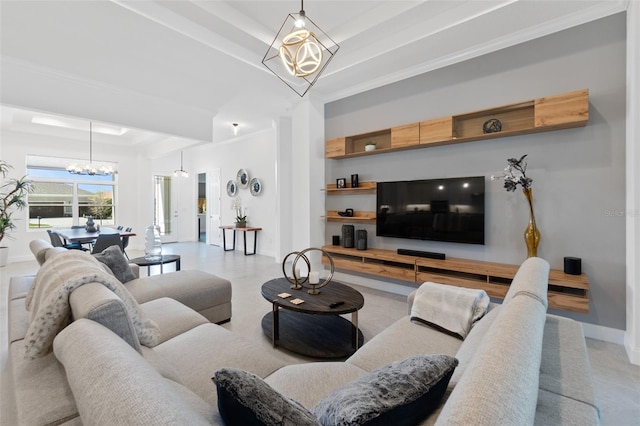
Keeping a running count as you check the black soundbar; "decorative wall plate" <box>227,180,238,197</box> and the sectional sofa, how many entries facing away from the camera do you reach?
1

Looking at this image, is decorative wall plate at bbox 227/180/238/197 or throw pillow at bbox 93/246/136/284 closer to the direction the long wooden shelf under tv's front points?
the throw pillow

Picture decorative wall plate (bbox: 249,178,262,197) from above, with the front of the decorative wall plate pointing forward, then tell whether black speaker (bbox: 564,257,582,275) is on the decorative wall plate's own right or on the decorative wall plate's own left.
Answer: on the decorative wall plate's own left

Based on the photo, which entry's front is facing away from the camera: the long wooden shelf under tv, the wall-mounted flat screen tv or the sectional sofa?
the sectional sofa

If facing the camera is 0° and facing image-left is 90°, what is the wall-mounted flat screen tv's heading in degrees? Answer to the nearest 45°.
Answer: approximately 45°

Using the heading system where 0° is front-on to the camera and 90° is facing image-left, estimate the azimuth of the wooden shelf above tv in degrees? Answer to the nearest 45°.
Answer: approximately 45°

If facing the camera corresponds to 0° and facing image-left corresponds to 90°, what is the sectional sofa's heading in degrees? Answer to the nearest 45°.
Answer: approximately 180°

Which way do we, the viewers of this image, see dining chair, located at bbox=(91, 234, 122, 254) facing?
facing away from the viewer and to the left of the viewer

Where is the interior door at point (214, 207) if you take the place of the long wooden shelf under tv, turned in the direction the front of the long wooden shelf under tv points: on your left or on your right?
on your right

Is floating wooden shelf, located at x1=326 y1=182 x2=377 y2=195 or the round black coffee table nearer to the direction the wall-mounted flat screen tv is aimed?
the round black coffee table

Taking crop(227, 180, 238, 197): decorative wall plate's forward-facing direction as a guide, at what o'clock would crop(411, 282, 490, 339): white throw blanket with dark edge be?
The white throw blanket with dark edge is roughly at 10 o'clock from the decorative wall plate.

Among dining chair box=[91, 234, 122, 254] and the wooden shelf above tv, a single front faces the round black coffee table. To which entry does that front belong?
the wooden shelf above tv

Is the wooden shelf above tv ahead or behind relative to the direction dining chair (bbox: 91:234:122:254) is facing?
behind

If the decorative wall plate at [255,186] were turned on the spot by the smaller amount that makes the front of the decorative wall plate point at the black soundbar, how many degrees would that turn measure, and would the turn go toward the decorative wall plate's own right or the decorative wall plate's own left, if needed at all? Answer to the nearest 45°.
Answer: approximately 90° to the decorative wall plate's own left

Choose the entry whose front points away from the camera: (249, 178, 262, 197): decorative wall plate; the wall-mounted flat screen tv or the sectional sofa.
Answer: the sectional sofa
